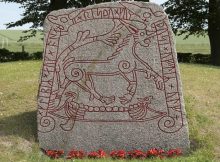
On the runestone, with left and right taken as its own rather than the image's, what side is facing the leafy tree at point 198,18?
back

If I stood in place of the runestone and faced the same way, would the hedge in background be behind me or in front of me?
behind

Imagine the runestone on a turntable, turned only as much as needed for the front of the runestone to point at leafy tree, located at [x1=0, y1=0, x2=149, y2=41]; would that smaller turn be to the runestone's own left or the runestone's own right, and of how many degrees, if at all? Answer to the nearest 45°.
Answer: approximately 180°

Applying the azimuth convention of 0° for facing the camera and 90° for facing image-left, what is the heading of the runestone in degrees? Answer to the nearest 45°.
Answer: approximately 0°
